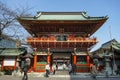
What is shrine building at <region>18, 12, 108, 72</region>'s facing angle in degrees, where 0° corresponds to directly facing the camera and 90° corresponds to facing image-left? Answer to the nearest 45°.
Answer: approximately 0°
